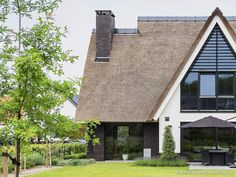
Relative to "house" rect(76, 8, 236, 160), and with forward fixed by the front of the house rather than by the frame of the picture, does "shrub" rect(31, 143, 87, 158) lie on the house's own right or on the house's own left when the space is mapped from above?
on the house's own right

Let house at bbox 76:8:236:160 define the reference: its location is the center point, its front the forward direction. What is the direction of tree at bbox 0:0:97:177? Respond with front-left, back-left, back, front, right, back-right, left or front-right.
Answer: front

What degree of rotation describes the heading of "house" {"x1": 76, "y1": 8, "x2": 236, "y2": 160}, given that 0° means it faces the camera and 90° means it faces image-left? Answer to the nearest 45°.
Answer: approximately 0°

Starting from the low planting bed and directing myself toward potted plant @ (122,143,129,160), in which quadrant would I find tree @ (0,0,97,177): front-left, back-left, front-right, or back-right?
back-left

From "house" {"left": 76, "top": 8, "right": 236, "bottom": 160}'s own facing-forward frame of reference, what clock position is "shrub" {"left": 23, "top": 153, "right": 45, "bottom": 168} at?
The shrub is roughly at 2 o'clock from the house.
